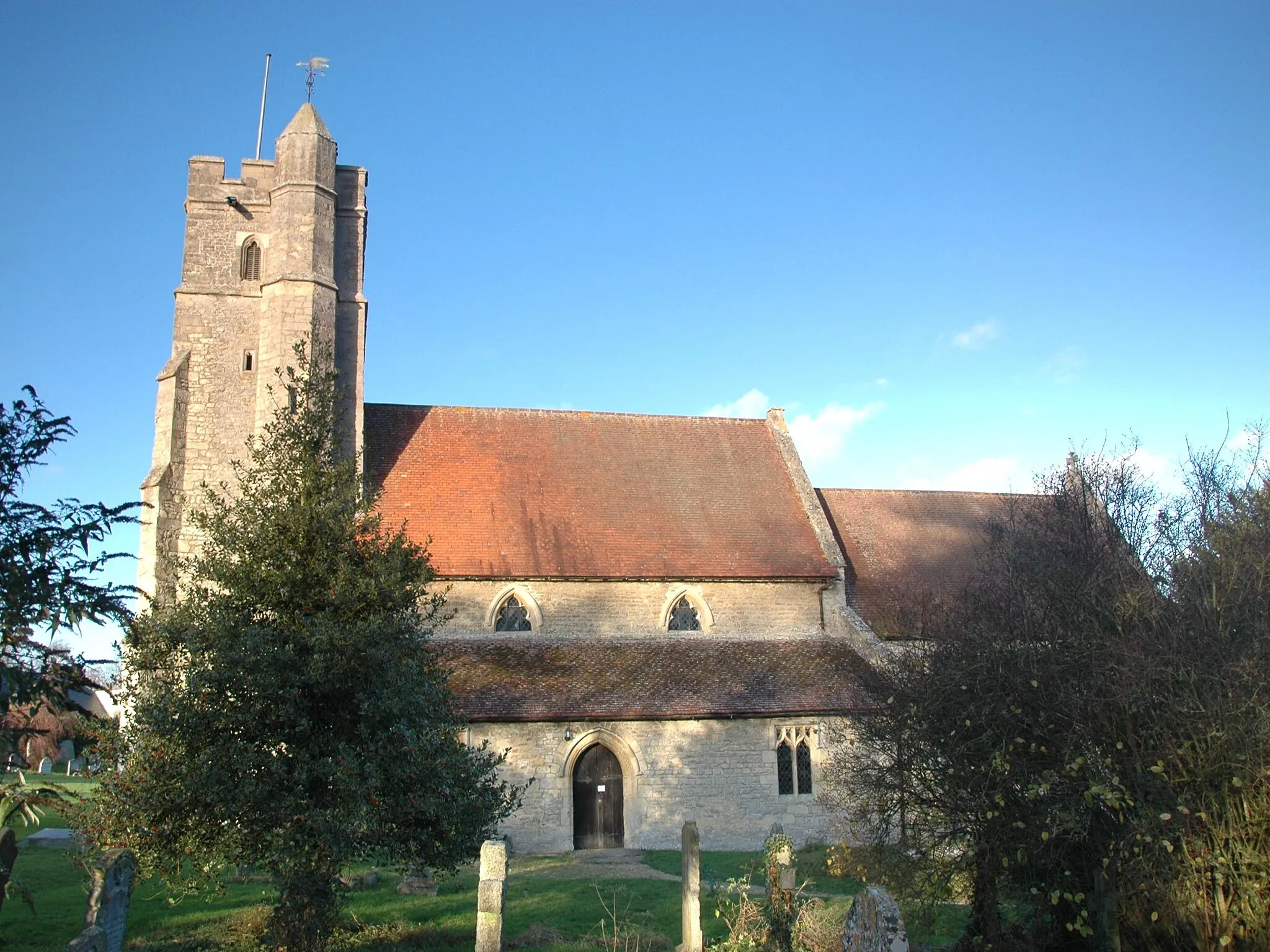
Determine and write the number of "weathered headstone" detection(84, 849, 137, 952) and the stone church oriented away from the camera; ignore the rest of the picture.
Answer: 0

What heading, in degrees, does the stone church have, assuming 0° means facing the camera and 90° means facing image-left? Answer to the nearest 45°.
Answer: approximately 0°

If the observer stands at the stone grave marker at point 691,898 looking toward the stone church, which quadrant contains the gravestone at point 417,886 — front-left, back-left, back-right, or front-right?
front-left

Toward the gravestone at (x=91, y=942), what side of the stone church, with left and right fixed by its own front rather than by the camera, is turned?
front

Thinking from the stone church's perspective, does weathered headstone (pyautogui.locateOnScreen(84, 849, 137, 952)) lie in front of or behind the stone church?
in front

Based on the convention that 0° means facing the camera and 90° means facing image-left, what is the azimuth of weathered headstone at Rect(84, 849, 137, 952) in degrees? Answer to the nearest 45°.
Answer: approximately 315°

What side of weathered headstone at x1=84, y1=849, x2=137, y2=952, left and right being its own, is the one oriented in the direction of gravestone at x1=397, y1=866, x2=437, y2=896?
left

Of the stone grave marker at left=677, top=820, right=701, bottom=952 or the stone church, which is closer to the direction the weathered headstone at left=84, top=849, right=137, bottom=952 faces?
the stone grave marker

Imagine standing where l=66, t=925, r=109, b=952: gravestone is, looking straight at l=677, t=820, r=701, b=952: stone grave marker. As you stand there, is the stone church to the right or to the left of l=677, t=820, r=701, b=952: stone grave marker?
left

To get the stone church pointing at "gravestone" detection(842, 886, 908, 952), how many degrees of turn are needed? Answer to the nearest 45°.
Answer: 0° — it already faces it

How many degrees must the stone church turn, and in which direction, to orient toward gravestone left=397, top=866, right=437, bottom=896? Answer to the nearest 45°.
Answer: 0° — it already faces it

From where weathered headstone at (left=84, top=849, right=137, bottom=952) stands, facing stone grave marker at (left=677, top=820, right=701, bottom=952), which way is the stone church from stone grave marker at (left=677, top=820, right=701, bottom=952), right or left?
left

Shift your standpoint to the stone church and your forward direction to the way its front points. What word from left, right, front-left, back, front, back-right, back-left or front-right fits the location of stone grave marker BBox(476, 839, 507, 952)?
front

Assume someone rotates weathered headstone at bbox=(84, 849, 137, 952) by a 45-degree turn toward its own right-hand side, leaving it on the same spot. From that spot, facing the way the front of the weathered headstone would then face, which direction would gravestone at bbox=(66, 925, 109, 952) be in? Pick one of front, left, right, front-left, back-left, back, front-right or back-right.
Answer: front

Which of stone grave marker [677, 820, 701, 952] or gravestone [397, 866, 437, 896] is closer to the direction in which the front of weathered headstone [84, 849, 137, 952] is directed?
the stone grave marker
